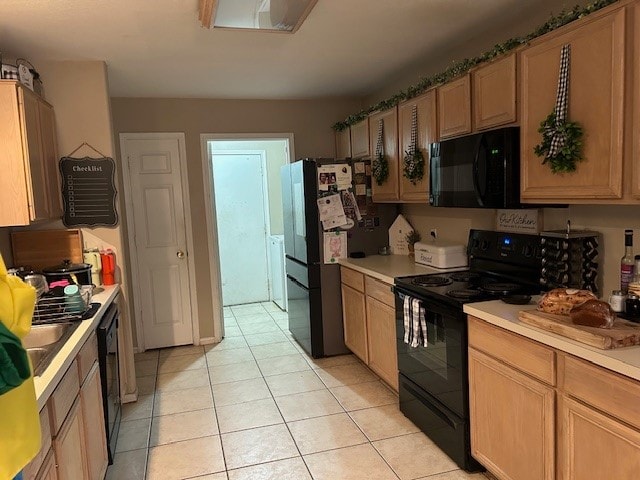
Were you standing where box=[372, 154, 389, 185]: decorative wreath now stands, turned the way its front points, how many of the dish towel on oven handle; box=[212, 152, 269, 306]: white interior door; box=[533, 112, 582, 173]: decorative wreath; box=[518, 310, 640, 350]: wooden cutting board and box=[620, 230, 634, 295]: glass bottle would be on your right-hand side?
1

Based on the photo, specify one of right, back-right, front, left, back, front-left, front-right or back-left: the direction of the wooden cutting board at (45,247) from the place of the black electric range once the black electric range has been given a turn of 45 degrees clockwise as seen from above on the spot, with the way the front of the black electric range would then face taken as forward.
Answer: front

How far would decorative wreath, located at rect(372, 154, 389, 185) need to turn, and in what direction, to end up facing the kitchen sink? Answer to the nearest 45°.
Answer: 0° — it already faces it

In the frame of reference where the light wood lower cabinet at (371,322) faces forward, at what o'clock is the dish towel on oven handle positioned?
The dish towel on oven handle is roughly at 10 o'clock from the light wood lower cabinet.

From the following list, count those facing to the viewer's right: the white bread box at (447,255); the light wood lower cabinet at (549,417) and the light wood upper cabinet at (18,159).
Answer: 1

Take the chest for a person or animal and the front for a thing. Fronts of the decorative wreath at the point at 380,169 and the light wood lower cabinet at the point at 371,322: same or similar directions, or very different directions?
same or similar directions

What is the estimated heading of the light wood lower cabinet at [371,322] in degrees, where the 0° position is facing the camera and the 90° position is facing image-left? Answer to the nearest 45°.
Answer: approximately 45°

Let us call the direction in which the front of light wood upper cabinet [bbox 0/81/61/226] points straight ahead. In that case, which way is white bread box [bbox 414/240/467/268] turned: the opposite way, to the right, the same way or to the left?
the opposite way

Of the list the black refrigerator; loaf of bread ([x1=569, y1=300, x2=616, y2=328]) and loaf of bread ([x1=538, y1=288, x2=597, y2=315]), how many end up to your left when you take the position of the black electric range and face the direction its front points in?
2

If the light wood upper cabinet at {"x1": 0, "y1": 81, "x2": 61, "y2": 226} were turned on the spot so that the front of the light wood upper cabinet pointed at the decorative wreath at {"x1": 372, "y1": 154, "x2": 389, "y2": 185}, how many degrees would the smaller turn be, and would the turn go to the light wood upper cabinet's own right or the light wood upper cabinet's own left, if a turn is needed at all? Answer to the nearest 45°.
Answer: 0° — it already faces it

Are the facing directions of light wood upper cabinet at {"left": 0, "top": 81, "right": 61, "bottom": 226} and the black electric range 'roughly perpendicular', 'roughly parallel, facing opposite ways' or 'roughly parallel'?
roughly parallel, facing opposite ways

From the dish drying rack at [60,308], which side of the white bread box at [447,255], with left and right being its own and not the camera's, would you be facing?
front

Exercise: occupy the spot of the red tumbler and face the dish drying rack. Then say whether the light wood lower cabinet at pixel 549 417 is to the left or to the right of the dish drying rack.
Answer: left

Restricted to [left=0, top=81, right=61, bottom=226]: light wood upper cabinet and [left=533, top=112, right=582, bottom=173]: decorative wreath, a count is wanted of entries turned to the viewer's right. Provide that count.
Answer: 1

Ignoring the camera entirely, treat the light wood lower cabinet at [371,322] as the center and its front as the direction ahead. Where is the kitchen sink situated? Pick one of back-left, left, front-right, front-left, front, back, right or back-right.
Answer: front
